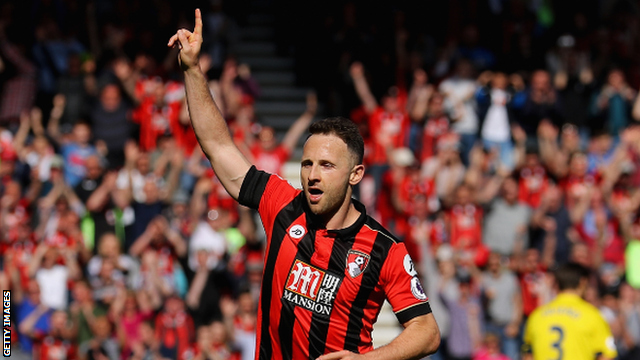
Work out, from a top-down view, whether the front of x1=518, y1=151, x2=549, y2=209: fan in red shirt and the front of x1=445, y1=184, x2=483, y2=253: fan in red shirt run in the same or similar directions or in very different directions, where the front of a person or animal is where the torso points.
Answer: same or similar directions

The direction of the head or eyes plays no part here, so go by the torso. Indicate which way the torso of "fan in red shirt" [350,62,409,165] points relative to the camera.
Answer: toward the camera

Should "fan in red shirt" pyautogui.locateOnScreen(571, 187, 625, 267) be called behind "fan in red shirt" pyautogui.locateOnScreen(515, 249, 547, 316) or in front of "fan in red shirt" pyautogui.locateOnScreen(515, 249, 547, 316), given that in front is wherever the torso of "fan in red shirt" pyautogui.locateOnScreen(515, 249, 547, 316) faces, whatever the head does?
behind

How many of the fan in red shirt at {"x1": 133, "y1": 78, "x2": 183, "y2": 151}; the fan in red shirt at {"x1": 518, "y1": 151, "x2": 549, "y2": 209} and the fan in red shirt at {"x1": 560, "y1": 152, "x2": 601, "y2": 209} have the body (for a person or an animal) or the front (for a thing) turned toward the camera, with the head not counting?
3

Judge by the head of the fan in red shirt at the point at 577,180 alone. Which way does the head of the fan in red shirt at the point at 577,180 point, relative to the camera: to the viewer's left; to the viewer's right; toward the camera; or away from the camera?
toward the camera

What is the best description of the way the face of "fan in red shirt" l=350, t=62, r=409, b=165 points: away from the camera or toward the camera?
toward the camera

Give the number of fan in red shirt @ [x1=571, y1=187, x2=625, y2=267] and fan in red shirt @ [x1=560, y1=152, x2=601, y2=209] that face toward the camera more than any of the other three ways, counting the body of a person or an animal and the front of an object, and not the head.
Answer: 2

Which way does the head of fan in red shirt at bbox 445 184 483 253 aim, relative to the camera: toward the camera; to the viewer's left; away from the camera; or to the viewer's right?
toward the camera

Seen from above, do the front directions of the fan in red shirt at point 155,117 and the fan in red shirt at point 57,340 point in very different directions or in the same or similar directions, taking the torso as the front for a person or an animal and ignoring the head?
same or similar directions

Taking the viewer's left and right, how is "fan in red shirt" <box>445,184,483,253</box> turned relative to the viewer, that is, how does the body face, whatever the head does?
facing the viewer

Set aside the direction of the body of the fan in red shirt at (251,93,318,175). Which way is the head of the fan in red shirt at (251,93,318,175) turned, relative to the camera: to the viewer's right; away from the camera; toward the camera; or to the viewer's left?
toward the camera

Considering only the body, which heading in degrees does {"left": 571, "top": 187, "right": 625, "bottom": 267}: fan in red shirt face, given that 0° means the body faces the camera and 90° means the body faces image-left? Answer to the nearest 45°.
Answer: approximately 0°

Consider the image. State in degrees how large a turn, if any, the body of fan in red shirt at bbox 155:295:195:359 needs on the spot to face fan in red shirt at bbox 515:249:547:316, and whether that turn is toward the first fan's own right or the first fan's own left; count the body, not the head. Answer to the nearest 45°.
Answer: approximately 90° to the first fan's own left

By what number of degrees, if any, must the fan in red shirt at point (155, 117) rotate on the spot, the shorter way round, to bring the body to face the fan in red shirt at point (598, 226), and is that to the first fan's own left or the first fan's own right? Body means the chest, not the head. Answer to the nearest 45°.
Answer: approximately 90° to the first fan's own left

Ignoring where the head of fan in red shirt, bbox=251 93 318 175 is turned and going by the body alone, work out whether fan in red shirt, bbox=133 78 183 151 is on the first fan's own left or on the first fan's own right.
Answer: on the first fan's own right
